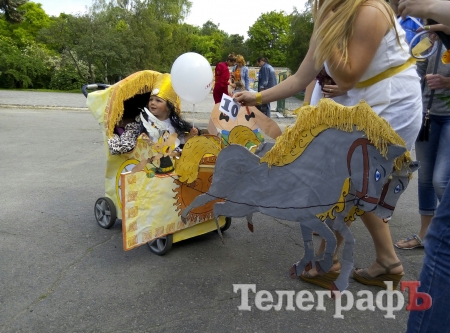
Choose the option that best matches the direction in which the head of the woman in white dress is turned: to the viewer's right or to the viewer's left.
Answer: to the viewer's left

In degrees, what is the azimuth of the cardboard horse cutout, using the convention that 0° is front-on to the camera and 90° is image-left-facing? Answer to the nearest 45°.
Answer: approximately 270°

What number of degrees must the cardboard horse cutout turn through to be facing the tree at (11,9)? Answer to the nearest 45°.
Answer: approximately 135° to its left

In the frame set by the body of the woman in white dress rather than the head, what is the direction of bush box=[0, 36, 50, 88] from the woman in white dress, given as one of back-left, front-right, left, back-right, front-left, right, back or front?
front-right

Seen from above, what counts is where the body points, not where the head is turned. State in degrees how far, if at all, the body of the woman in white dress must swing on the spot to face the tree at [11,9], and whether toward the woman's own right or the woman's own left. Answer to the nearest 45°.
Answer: approximately 45° to the woman's own right

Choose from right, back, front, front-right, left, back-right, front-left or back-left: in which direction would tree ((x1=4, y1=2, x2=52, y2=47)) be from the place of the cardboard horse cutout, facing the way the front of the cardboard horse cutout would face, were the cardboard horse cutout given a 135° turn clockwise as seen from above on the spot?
right

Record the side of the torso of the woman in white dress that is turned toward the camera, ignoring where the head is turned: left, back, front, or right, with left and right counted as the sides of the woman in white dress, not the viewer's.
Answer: left

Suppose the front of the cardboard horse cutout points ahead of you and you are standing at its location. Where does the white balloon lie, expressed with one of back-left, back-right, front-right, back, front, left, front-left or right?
back-left

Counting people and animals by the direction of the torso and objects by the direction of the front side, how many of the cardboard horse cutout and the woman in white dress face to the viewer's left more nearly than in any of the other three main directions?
1

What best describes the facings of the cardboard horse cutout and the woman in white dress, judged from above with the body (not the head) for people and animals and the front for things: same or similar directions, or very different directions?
very different directions
